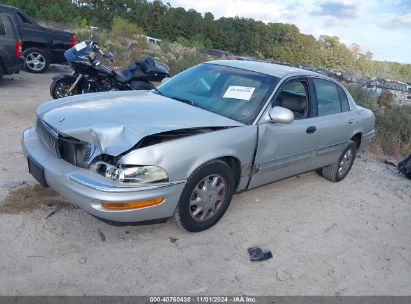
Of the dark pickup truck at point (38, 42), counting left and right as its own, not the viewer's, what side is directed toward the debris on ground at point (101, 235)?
left

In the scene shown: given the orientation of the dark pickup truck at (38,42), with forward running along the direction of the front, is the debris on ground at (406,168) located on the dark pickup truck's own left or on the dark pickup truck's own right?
on the dark pickup truck's own left

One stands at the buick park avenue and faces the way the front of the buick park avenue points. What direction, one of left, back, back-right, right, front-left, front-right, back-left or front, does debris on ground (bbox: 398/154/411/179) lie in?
back

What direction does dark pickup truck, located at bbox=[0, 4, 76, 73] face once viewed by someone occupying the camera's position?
facing to the left of the viewer

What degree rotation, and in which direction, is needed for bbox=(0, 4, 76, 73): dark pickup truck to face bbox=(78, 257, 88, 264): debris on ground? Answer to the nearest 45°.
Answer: approximately 90° to its left

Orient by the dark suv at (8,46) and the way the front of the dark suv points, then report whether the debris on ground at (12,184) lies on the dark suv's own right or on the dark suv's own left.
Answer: on the dark suv's own left

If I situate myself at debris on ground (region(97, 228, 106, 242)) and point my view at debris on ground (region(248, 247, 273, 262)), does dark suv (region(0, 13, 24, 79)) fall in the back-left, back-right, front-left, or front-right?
back-left

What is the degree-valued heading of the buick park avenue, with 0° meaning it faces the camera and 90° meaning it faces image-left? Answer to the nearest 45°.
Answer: approximately 45°

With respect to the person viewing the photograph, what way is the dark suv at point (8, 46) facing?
facing to the left of the viewer

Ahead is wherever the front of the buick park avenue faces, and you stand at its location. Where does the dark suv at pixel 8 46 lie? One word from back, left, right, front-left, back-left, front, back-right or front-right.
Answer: right

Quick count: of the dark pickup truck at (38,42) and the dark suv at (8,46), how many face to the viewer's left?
2
